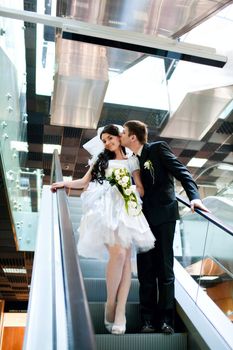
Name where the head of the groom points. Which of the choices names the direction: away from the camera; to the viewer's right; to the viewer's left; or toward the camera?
to the viewer's left

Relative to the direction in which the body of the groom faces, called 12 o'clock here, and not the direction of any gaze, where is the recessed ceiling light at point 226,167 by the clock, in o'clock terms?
The recessed ceiling light is roughly at 5 o'clock from the groom.

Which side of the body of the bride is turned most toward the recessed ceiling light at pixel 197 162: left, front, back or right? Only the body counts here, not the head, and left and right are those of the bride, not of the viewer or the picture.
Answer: back

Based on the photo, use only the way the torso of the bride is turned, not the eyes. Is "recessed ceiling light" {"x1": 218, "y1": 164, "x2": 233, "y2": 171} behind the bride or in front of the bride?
behind

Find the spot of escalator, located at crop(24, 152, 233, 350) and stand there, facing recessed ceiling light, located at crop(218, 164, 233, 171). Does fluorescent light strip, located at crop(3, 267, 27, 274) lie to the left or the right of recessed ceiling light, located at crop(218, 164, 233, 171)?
left

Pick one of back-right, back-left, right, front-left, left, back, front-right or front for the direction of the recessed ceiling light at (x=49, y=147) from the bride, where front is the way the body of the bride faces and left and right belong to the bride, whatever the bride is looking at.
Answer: back

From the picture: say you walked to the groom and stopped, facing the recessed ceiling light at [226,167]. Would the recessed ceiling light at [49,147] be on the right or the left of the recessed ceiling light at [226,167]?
left

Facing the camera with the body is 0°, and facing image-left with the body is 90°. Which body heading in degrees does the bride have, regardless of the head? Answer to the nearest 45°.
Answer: approximately 0°
